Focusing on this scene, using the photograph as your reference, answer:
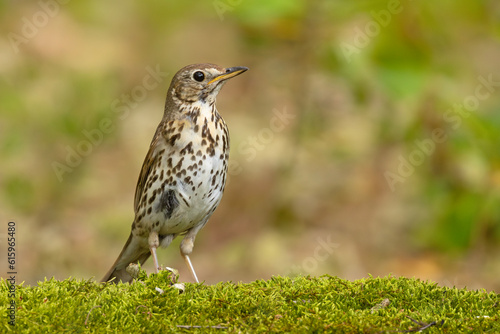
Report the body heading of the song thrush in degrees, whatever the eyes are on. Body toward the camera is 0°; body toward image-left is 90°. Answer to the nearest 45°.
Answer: approximately 315°
